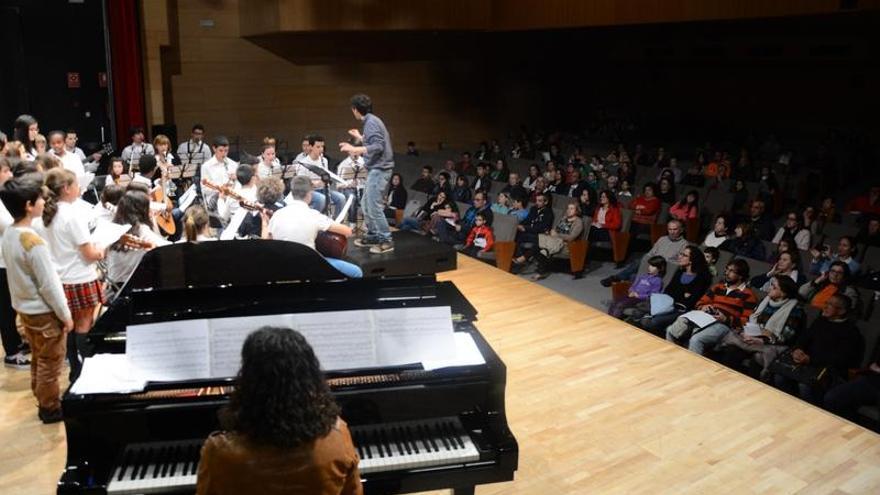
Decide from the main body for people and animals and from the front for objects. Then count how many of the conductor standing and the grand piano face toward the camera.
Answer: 1

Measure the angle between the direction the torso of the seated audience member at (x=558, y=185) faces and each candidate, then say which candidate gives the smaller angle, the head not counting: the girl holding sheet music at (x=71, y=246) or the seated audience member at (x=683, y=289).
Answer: the girl holding sheet music

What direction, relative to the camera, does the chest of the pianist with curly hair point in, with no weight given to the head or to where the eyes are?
away from the camera

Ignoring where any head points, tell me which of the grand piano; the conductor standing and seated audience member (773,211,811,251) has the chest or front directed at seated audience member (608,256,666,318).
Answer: seated audience member (773,211,811,251)

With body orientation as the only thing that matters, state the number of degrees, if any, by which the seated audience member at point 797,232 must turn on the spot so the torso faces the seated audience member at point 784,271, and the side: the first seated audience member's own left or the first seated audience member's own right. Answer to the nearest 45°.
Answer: approximately 45° to the first seated audience member's own left

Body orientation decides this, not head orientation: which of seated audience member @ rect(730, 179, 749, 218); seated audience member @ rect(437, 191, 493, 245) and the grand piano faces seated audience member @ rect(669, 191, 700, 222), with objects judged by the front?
seated audience member @ rect(730, 179, 749, 218)

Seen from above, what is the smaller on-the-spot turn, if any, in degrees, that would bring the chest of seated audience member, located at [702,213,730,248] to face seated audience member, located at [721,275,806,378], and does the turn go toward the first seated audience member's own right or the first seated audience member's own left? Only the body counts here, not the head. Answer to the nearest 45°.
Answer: approximately 45° to the first seated audience member's own left

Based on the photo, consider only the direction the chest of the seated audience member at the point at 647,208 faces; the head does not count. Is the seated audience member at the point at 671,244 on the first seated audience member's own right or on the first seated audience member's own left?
on the first seated audience member's own left

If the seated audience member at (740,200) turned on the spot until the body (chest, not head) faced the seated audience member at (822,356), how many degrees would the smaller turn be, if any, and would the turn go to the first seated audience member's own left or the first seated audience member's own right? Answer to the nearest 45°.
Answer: approximately 45° to the first seated audience member's own left
